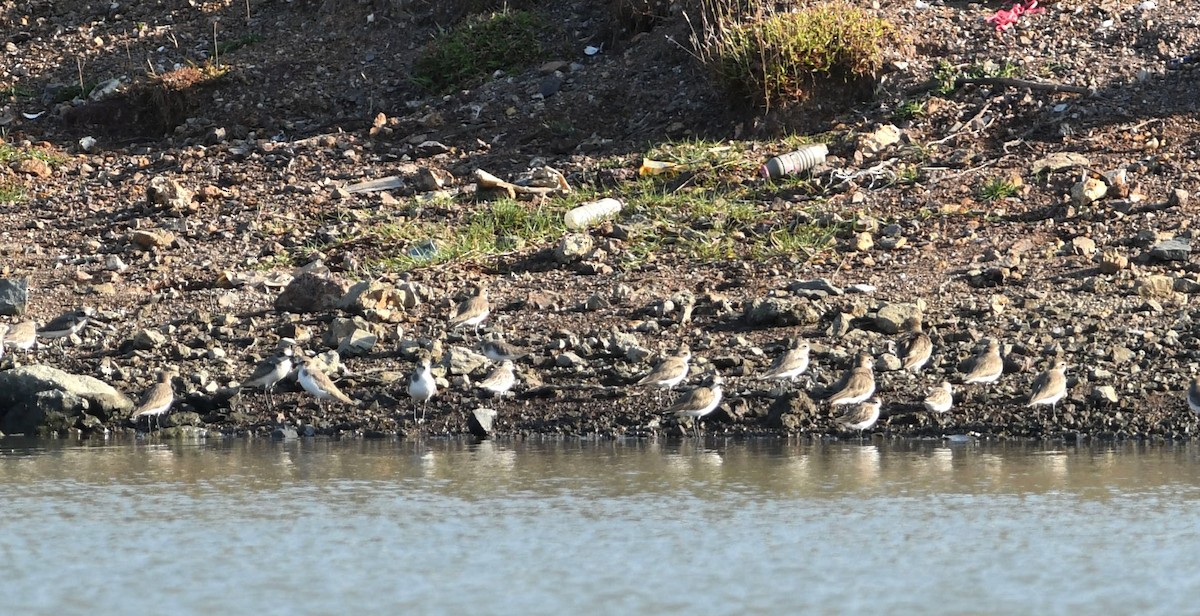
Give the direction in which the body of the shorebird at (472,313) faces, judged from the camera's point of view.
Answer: to the viewer's right

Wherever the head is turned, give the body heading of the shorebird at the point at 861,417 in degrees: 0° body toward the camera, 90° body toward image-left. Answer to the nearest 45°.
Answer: approximately 270°

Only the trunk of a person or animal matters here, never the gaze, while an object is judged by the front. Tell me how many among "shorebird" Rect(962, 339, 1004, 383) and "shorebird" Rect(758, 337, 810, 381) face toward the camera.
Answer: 0

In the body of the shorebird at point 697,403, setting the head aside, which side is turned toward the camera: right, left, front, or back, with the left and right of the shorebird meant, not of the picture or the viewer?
right

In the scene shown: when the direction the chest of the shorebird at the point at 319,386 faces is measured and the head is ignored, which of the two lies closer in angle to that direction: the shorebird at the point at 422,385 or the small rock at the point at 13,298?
the small rock

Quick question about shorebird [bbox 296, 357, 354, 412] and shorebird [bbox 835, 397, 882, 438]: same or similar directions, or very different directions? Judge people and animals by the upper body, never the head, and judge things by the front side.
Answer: very different directions

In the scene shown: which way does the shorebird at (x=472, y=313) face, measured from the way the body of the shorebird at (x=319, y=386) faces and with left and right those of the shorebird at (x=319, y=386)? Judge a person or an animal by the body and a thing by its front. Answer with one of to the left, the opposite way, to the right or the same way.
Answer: the opposite way

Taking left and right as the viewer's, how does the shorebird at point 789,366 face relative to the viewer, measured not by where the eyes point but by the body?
facing to the right of the viewer

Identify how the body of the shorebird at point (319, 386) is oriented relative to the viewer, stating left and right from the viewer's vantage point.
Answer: facing to the left of the viewer
